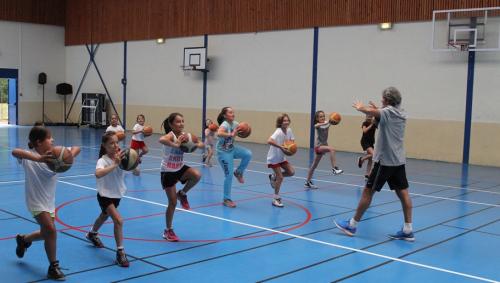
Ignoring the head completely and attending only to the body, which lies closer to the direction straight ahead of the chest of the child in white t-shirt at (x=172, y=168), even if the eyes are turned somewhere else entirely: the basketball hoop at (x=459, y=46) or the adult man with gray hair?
the adult man with gray hair

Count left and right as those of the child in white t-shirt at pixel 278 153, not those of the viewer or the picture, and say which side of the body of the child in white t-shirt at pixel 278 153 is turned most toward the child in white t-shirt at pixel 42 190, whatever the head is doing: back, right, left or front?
right

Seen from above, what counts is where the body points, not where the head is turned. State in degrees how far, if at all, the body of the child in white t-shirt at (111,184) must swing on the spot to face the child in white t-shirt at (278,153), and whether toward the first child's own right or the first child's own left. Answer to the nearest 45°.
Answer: approximately 90° to the first child's own left

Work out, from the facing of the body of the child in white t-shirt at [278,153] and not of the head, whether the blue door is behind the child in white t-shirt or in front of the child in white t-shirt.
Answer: behind

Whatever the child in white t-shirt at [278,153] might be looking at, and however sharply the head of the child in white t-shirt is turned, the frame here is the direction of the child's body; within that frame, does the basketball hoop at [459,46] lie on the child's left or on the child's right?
on the child's left

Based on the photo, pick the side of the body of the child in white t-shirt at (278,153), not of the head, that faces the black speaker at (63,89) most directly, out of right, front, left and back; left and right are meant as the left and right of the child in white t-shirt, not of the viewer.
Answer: back

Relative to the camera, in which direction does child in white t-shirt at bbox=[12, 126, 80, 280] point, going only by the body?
to the viewer's right

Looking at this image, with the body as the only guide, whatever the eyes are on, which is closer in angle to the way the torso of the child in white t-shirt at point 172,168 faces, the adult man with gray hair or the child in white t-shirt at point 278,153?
the adult man with gray hair

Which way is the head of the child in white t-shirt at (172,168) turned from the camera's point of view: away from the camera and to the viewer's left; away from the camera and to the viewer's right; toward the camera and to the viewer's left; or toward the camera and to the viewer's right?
toward the camera and to the viewer's right

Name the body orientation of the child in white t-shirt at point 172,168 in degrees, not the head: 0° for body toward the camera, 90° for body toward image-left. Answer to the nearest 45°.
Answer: approximately 315°

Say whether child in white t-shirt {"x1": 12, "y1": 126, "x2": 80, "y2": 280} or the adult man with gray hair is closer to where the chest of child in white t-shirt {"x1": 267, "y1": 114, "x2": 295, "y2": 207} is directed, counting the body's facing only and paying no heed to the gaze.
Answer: the adult man with gray hair

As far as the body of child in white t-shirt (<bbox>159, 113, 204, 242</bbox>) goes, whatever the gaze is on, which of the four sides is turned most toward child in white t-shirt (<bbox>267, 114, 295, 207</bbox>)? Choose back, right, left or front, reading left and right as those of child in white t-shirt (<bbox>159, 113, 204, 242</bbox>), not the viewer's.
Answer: left
